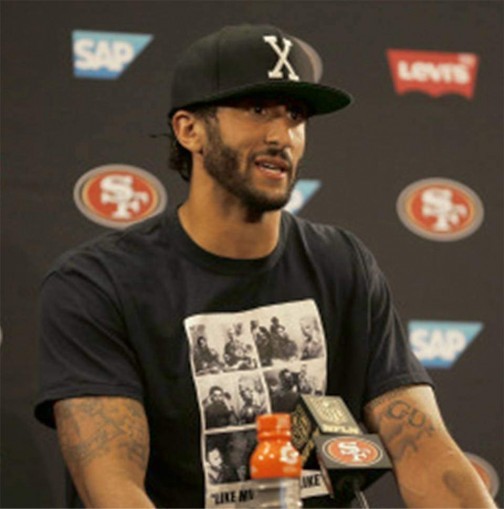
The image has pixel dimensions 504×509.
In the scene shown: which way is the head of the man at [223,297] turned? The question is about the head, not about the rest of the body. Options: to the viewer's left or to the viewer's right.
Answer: to the viewer's right

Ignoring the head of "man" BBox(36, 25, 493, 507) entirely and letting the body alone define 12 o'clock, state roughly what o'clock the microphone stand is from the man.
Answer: The microphone stand is roughly at 11 o'clock from the man.

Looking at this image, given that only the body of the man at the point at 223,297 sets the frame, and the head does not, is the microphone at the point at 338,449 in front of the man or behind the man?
in front

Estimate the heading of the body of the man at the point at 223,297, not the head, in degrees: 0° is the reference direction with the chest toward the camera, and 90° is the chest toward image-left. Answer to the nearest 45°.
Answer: approximately 315°

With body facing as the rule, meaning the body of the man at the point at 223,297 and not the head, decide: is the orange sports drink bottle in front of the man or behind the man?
in front

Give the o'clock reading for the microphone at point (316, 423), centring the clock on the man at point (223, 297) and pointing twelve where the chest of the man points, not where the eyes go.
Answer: The microphone is roughly at 1 o'clock from the man.
